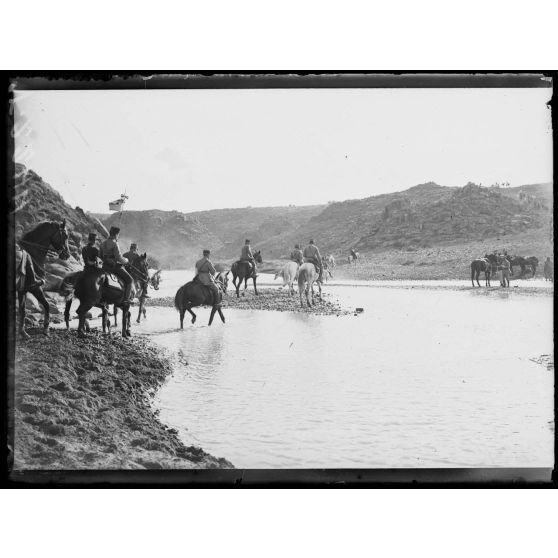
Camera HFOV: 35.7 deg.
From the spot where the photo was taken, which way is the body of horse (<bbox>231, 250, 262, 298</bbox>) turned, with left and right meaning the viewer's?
facing away from the viewer and to the right of the viewer

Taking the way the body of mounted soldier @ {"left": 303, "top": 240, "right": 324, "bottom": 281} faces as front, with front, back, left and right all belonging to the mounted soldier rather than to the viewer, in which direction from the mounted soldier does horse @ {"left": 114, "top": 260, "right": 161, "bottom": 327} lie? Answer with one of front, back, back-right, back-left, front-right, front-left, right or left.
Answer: back-left

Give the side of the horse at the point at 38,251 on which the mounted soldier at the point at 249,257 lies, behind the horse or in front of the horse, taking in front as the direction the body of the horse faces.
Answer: in front

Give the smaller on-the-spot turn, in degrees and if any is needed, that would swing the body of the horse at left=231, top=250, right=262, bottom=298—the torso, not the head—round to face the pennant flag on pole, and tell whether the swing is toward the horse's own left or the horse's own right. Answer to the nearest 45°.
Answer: approximately 135° to the horse's own left

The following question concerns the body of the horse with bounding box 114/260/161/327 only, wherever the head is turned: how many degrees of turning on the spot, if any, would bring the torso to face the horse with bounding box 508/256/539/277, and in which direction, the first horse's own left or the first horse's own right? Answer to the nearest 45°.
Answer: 0° — it already faces it

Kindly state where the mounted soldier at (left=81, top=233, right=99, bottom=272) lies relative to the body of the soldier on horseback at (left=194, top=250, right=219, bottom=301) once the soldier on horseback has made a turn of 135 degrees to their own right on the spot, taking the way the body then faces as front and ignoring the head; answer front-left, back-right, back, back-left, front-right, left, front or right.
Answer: right

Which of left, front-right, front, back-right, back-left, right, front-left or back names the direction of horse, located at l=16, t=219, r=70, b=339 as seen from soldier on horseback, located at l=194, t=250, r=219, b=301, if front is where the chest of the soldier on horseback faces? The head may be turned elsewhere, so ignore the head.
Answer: back-left

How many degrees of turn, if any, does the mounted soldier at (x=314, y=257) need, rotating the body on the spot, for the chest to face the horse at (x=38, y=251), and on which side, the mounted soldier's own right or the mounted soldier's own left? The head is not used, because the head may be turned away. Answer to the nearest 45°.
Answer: approximately 135° to the mounted soldier's own left

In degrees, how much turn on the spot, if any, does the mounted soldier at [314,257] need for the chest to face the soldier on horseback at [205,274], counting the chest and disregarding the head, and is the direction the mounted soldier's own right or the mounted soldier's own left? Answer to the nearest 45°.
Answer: approximately 135° to the mounted soldier's own left

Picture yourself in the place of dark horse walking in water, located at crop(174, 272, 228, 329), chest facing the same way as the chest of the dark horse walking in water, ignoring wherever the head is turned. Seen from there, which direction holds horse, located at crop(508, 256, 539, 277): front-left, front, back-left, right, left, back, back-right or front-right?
front-right

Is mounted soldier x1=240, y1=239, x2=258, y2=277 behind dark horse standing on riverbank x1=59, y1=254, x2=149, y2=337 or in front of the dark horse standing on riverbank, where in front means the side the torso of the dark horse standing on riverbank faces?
in front

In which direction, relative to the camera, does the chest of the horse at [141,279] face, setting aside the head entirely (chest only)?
to the viewer's right
